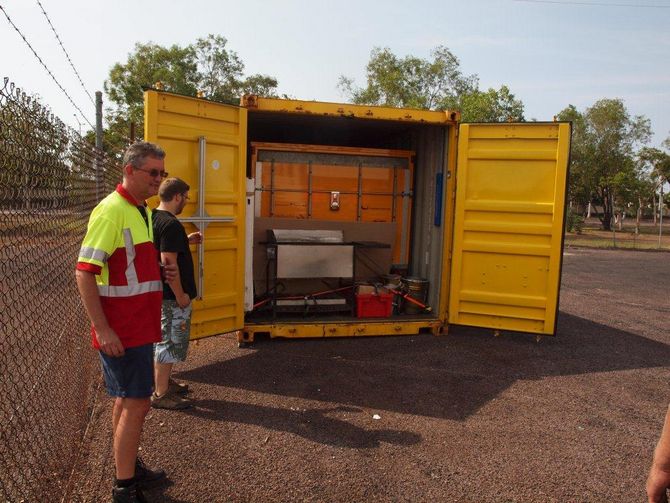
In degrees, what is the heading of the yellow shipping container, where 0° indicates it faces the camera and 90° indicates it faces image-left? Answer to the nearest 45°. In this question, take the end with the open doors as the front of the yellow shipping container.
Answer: approximately 0°

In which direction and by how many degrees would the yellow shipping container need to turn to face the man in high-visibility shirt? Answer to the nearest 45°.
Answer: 0° — it already faces them

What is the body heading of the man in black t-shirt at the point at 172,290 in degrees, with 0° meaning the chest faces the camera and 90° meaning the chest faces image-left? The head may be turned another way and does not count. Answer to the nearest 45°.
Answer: approximately 270°

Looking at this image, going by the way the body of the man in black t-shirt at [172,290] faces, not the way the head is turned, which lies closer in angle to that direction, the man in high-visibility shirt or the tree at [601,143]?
the tree

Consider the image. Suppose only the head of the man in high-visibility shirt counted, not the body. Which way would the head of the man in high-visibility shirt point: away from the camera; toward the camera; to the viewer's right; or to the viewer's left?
to the viewer's right

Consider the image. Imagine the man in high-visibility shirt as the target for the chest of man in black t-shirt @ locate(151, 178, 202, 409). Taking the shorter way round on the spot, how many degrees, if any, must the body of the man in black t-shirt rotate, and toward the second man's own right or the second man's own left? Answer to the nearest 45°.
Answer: approximately 90° to the second man's own right

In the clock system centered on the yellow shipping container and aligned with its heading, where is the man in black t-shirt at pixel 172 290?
The man in black t-shirt is roughly at 1 o'clock from the yellow shipping container.

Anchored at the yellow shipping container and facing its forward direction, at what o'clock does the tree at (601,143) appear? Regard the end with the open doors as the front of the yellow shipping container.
The tree is roughly at 7 o'clock from the yellow shipping container.

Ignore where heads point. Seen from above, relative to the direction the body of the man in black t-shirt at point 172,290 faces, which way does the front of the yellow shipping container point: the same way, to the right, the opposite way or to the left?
to the right

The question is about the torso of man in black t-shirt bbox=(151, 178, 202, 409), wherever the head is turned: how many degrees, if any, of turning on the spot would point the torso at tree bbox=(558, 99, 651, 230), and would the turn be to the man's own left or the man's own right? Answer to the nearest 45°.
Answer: approximately 45° to the man's own left

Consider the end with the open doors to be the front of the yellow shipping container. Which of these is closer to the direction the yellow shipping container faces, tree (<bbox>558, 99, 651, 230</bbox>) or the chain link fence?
the chain link fence
